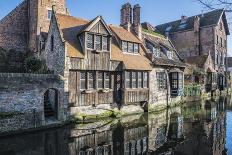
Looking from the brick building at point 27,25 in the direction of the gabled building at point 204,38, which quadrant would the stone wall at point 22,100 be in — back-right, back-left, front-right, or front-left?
back-right

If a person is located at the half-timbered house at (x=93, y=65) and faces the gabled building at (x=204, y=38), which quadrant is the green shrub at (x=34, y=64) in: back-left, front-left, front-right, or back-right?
back-left

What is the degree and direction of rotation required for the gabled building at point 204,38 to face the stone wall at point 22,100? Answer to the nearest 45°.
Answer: approximately 45° to its right

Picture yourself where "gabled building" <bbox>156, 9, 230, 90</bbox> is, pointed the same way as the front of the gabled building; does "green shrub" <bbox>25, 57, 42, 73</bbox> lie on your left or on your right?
on your right
